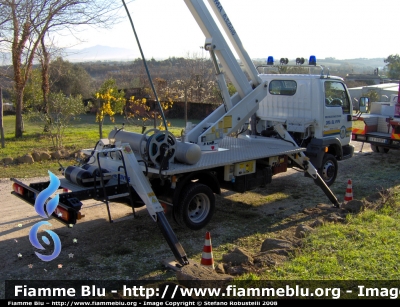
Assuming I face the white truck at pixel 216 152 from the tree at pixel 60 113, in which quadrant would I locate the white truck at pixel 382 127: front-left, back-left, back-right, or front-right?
front-left

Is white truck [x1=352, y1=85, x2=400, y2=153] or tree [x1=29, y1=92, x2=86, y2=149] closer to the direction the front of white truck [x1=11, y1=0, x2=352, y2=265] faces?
the white truck

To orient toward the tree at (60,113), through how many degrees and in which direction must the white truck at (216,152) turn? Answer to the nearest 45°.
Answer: approximately 90° to its left

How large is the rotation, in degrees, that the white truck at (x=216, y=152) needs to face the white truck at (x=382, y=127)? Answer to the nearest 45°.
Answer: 0° — it already faces it

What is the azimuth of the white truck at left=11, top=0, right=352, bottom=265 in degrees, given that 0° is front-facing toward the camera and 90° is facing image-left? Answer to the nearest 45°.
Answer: approximately 225°

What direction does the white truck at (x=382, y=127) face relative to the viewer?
away from the camera

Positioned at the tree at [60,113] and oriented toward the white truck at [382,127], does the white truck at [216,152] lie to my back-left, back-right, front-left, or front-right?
front-right

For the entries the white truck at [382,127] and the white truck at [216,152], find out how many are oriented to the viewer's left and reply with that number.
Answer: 0

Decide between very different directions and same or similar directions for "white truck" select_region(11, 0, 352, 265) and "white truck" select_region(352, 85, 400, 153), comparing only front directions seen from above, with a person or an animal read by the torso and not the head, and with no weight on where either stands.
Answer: same or similar directions

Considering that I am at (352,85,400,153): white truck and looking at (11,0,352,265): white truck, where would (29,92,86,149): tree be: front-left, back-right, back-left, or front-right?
front-right
